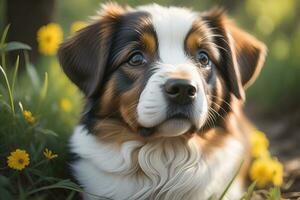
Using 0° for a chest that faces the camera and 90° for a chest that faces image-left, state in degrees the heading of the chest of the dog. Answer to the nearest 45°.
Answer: approximately 0°

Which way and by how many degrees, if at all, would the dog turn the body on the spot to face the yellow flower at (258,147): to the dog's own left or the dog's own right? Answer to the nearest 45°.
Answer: approximately 135° to the dog's own left

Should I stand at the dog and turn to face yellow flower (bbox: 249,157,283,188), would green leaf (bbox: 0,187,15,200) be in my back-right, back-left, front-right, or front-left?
back-right

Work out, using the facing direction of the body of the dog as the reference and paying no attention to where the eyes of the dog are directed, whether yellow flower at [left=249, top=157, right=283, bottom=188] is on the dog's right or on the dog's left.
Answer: on the dog's left
